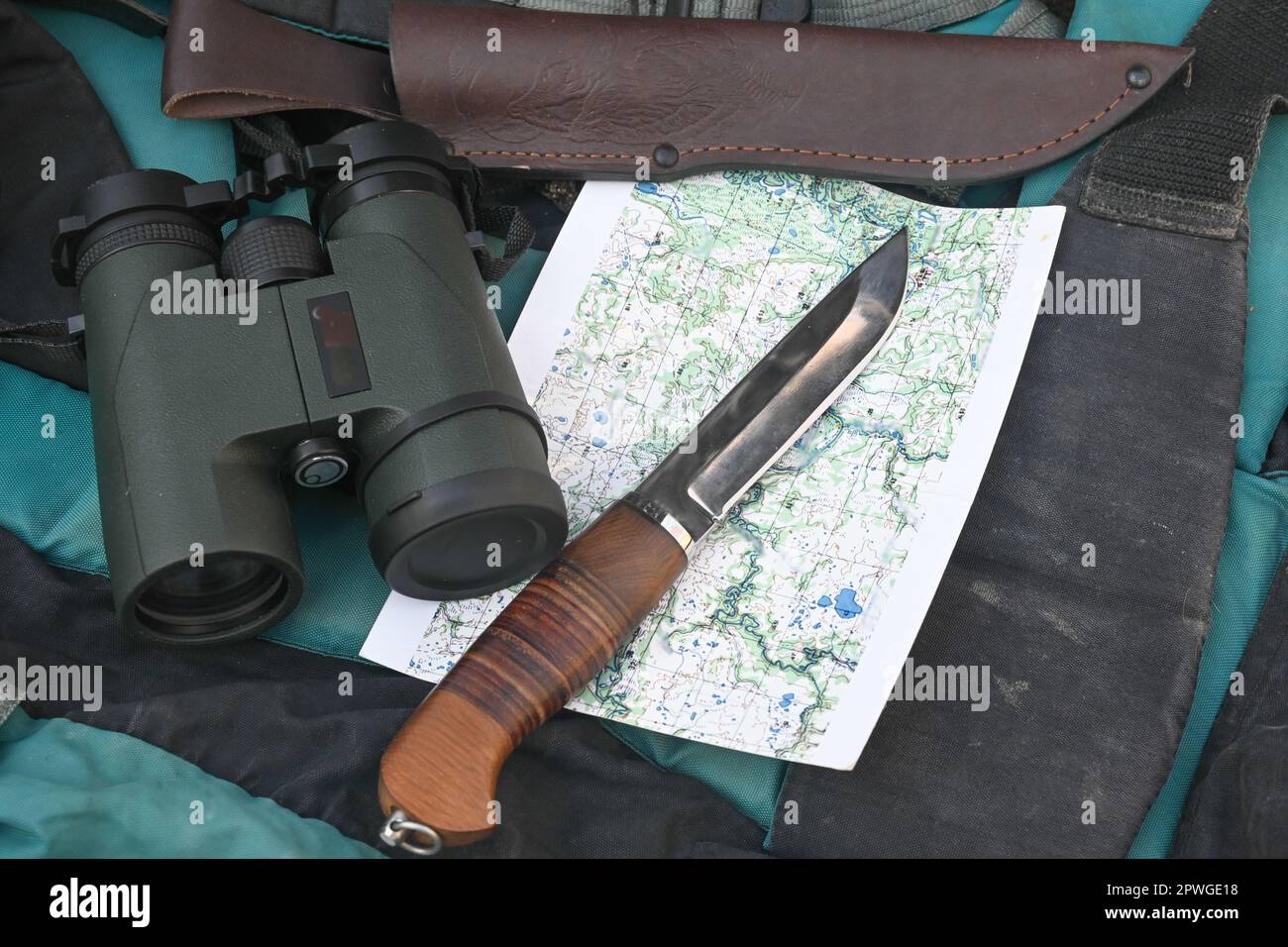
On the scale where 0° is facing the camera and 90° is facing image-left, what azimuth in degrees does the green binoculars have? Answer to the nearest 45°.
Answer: approximately 0°
